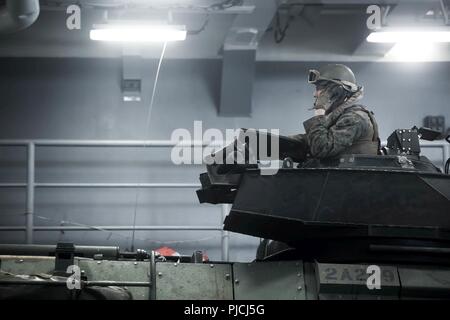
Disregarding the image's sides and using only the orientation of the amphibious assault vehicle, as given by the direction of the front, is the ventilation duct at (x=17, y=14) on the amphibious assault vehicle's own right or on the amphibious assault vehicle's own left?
on the amphibious assault vehicle's own right

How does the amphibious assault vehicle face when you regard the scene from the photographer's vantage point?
facing to the left of the viewer

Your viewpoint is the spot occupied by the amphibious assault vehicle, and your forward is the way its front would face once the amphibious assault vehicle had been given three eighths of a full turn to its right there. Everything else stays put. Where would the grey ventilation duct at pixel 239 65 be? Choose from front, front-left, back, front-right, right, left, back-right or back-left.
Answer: front-left

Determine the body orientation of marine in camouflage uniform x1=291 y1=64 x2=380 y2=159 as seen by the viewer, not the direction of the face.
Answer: to the viewer's left

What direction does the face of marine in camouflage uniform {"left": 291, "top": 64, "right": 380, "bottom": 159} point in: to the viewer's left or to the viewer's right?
to the viewer's left

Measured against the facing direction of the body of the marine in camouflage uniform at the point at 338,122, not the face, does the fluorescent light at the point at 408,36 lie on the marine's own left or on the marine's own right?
on the marine's own right

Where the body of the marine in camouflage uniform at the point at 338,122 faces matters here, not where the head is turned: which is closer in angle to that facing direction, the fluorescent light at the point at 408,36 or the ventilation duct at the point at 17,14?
the ventilation duct
